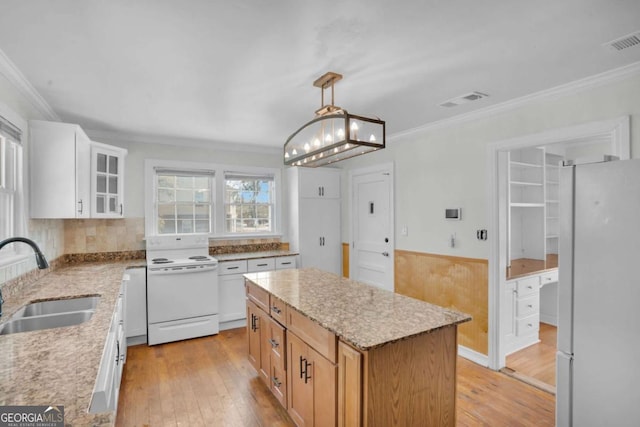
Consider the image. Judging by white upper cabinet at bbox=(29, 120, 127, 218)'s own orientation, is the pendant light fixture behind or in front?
in front

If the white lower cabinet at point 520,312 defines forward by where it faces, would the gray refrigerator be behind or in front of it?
in front

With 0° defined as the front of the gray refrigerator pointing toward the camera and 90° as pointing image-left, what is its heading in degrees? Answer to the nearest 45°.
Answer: approximately 90°

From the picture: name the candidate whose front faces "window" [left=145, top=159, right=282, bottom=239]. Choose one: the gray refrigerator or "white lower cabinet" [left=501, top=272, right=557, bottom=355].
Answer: the gray refrigerator

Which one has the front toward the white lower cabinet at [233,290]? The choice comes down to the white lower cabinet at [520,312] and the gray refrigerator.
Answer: the gray refrigerator

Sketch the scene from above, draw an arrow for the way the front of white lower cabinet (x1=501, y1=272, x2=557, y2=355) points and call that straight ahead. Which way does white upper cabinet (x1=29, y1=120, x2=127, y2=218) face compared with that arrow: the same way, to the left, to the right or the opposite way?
to the left

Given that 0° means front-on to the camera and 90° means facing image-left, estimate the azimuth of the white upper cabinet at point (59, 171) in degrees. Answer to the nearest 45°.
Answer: approximately 315°

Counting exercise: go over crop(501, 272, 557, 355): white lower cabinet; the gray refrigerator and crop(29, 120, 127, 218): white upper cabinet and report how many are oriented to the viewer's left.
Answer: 1

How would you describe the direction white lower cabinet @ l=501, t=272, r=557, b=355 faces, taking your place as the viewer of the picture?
facing the viewer and to the right of the viewer

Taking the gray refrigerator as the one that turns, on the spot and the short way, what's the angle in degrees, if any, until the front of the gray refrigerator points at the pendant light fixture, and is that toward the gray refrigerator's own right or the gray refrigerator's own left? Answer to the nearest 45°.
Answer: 0° — it already faces it

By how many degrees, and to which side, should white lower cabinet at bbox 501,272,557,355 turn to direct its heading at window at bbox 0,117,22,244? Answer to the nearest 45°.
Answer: approximately 90° to its right

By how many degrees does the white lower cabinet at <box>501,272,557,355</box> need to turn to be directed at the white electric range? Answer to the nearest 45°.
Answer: approximately 90° to its right

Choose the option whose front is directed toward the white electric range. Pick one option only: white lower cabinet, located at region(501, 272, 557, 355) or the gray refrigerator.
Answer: the gray refrigerator
